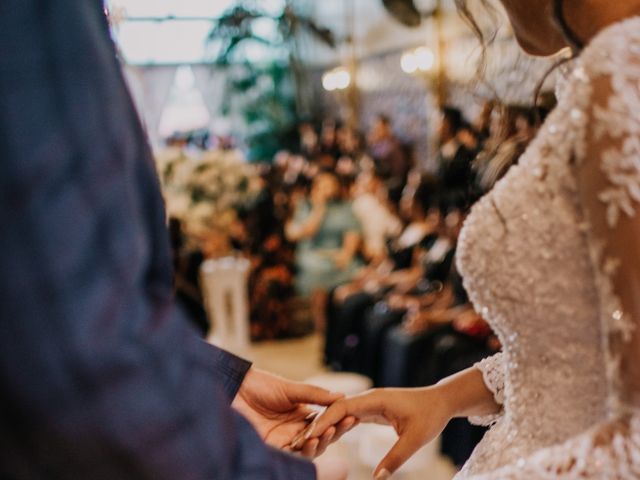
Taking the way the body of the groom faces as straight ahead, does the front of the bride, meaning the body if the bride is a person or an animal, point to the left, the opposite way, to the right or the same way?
the opposite way

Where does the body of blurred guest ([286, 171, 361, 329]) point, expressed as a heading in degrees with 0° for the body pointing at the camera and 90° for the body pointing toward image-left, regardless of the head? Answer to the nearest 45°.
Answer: approximately 0°

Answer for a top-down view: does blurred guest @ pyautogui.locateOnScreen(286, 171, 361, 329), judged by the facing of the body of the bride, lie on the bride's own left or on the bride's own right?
on the bride's own right

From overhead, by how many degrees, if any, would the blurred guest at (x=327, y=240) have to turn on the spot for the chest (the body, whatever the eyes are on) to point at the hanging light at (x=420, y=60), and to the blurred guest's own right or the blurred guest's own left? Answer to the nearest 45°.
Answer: approximately 135° to the blurred guest's own left

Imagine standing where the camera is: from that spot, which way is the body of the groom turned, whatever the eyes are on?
to the viewer's right

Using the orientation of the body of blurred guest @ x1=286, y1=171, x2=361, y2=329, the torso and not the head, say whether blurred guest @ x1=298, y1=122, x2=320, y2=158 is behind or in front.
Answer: behind

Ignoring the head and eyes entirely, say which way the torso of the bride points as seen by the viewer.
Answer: to the viewer's left

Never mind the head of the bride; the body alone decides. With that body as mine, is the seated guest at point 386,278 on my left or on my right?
on my right

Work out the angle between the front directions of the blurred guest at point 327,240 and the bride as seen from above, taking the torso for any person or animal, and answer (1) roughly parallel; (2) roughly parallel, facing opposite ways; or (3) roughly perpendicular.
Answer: roughly perpendicular

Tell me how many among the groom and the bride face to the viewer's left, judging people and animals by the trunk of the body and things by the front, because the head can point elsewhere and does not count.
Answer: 1
